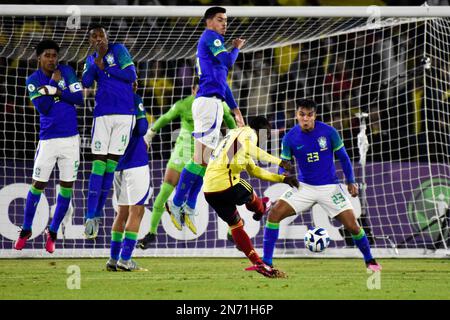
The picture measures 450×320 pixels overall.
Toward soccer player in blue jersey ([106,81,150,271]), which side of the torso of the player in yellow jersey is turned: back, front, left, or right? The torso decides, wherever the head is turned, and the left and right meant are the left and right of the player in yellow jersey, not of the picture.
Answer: left

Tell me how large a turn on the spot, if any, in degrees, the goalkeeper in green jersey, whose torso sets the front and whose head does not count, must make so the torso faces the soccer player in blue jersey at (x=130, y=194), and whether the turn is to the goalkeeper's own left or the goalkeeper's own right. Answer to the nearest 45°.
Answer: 0° — they already face them

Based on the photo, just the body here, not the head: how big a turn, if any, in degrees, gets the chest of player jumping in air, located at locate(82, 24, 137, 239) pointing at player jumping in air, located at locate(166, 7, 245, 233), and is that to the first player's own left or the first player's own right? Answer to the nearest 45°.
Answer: approximately 135° to the first player's own left

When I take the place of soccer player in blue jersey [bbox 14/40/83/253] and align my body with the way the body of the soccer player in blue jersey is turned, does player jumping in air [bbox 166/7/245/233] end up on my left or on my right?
on my left

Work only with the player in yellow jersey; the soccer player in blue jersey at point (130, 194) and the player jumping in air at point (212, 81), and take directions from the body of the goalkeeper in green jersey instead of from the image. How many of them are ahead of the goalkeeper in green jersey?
3
